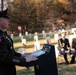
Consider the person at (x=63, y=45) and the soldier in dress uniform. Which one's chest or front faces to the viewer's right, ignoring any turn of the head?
the soldier in dress uniform

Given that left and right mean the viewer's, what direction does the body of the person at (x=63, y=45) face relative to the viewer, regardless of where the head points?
facing the viewer

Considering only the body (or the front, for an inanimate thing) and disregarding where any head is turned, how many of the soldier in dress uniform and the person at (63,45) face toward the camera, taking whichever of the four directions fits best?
1

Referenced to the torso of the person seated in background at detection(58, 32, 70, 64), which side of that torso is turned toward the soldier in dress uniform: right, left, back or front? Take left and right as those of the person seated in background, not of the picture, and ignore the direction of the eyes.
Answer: front

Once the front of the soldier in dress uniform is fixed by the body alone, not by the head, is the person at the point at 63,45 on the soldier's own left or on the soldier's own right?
on the soldier's own left

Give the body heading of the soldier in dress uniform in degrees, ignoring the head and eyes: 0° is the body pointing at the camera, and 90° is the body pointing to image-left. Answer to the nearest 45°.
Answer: approximately 270°

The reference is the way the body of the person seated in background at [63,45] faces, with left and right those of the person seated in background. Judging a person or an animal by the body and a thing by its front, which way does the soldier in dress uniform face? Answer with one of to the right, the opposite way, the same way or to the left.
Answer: to the left
